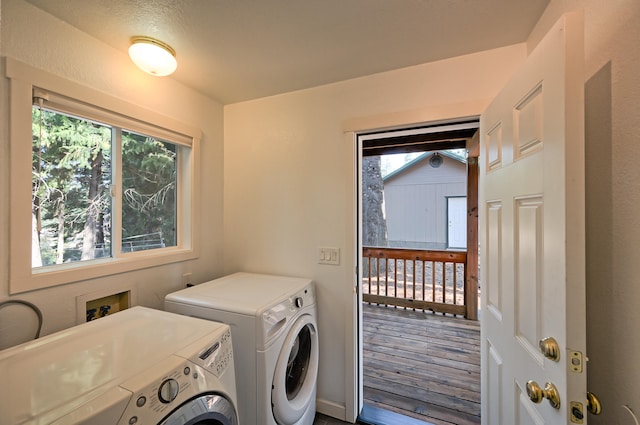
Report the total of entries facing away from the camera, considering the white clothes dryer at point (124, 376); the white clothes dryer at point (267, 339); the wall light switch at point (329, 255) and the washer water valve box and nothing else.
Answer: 0

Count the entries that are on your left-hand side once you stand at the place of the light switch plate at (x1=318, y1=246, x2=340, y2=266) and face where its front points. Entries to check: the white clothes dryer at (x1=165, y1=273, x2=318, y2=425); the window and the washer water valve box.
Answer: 0

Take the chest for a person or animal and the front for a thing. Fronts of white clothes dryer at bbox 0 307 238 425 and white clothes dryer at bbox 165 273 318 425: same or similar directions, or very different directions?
same or similar directions

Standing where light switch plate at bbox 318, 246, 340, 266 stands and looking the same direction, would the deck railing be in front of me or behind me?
behind

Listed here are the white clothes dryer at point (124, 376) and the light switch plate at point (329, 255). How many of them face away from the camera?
0

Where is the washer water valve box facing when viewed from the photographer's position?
facing the viewer and to the right of the viewer

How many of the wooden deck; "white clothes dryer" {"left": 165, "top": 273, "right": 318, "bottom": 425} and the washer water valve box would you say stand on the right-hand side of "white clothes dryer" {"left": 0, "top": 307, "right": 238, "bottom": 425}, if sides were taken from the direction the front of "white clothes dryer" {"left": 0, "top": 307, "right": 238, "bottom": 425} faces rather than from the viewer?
0

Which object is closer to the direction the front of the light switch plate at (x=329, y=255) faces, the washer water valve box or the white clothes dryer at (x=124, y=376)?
the white clothes dryer

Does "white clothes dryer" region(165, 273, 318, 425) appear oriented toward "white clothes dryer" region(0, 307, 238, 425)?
no

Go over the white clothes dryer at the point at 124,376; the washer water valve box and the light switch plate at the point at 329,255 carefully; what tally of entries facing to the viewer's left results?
0

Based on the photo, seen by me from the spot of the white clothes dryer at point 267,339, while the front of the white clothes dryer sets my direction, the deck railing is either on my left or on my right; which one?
on my left

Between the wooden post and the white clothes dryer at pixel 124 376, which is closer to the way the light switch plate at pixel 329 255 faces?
the white clothes dryer
